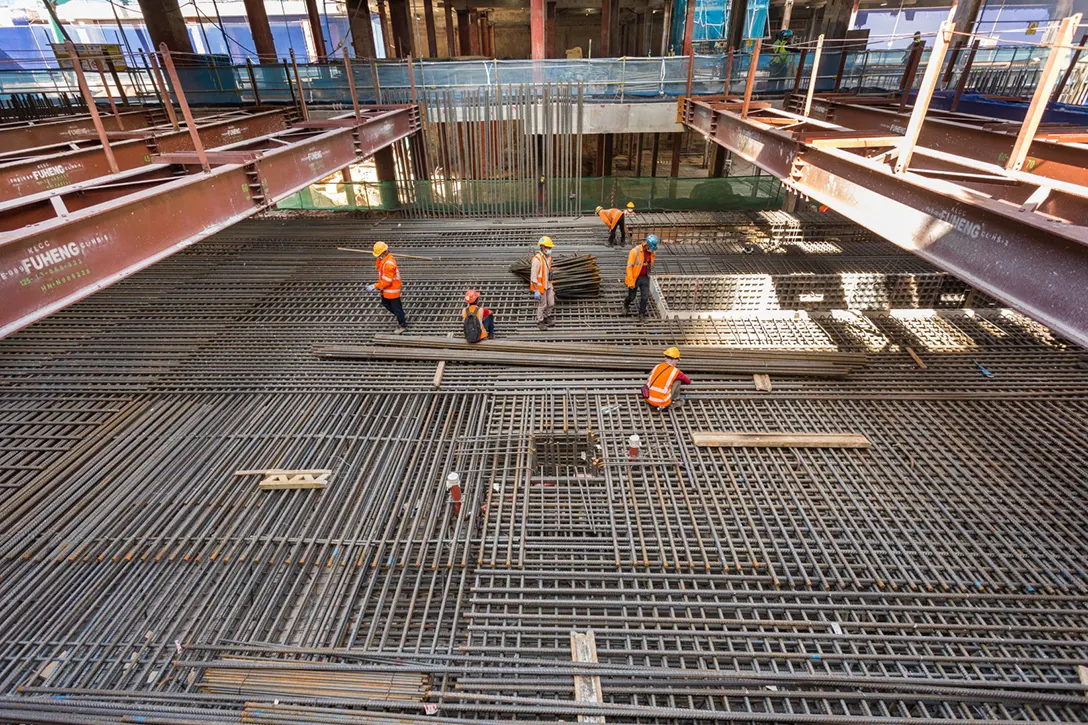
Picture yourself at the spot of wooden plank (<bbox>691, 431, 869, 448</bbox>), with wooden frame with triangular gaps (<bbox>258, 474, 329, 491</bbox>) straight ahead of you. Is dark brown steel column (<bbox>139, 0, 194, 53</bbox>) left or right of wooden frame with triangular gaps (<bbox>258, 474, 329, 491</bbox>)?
right

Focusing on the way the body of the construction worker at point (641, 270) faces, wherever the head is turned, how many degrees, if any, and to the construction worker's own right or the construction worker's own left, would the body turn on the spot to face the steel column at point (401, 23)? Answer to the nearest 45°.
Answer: approximately 180°

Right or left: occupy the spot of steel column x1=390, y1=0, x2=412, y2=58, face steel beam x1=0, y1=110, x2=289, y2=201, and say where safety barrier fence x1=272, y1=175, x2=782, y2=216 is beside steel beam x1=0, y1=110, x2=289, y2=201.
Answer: left

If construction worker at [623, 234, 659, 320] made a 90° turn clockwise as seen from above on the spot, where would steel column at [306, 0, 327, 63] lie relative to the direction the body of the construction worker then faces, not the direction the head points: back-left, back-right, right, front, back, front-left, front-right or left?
right
